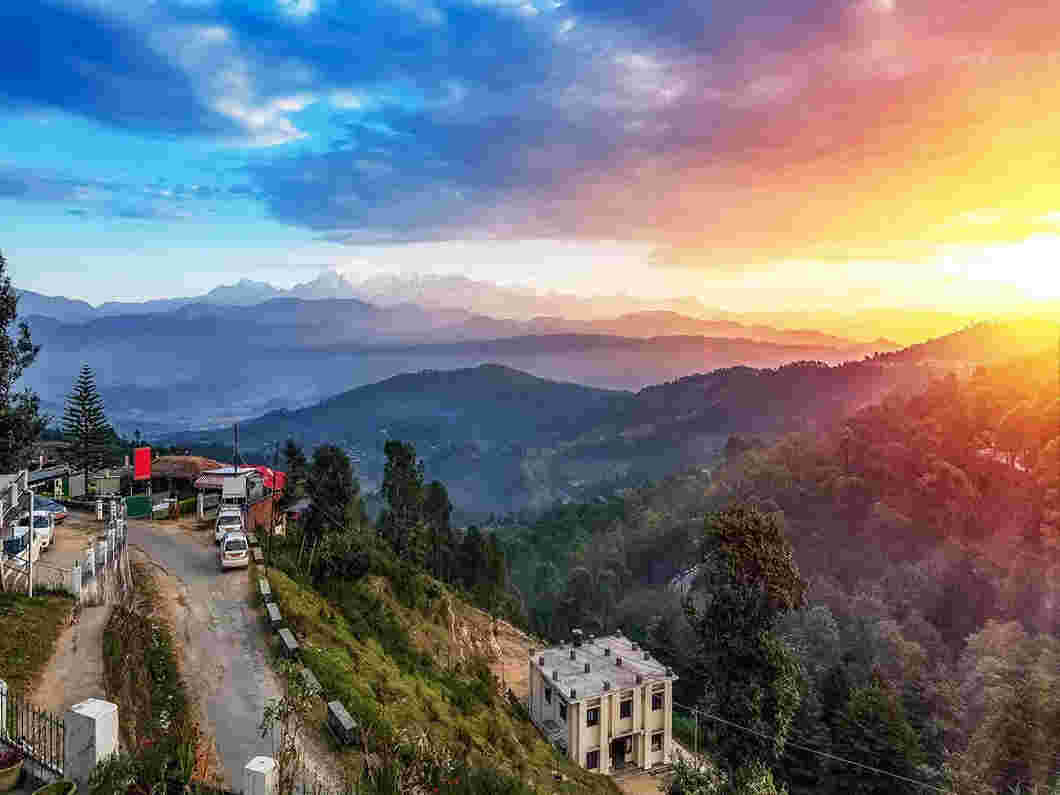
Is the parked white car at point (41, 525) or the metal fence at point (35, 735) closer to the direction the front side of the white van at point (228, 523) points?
the metal fence

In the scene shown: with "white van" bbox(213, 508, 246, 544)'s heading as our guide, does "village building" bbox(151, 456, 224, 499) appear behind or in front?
behind

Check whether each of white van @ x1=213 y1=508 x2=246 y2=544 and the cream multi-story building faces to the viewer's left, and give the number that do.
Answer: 0

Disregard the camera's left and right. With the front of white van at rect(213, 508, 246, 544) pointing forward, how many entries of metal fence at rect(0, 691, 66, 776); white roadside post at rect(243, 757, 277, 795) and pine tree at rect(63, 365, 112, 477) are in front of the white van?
2

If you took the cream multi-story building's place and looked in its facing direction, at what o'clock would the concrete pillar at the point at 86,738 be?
The concrete pillar is roughly at 2 o'clock from the cream multi-story building.

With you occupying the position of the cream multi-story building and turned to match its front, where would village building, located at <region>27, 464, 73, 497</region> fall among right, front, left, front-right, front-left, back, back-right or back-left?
back-right

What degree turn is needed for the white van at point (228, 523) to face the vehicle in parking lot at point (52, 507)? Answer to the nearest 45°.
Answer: approximately 135° to its right

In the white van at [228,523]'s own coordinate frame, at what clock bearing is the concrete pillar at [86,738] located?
The concrete pillar is roughly at 12 o'clock from the white van.

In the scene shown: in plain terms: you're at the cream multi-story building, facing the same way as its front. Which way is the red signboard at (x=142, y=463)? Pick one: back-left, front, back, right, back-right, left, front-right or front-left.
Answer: back-right

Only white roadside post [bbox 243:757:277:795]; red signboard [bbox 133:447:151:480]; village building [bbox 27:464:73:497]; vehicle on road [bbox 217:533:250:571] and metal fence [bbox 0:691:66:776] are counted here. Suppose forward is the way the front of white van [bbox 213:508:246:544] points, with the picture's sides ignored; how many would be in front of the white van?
3

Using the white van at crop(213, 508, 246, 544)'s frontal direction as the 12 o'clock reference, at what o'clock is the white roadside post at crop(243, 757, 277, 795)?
The white roadside post is roughly at 12 o'clock from the white van.

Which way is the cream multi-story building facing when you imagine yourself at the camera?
facing the viewer and to the right of the viewer

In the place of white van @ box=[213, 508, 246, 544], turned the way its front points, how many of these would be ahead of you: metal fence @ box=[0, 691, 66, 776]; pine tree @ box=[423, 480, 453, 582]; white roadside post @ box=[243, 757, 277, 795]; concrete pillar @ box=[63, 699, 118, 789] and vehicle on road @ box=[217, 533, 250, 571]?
4
